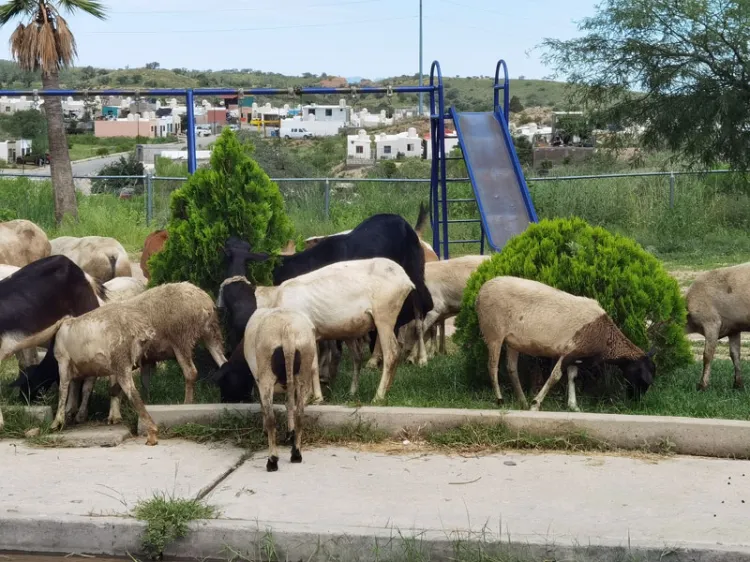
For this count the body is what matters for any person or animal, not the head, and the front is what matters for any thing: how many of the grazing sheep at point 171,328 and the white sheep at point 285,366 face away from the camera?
1

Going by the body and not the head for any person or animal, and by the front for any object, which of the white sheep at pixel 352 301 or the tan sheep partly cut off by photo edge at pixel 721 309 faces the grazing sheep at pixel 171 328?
the white sheep

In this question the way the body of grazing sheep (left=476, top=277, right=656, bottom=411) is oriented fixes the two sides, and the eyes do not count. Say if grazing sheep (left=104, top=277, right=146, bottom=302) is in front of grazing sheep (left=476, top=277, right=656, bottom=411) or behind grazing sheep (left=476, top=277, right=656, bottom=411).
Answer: behind

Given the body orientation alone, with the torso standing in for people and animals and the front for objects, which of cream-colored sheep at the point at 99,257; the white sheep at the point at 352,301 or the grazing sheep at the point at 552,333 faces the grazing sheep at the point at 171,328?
the white sheep

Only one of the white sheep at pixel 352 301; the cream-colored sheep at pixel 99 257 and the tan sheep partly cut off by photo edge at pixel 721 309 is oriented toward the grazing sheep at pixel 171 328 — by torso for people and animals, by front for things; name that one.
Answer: the white sheep

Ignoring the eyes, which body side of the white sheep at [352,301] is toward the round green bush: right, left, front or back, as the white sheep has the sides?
back

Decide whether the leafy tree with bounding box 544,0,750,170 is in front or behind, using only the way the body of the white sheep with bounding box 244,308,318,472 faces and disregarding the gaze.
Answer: in front

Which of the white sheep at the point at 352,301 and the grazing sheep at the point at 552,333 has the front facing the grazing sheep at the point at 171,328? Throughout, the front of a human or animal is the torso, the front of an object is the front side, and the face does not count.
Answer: the white sheep

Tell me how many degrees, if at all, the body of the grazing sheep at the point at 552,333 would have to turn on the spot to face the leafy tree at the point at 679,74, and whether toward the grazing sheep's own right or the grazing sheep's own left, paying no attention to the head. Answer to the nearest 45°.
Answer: approximately 90° to the grazing sheep's own left

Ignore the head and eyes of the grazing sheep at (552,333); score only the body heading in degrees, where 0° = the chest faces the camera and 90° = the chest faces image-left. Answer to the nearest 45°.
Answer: approximately 270°

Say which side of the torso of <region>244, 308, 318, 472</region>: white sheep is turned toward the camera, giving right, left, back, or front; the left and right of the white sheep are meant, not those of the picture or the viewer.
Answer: back

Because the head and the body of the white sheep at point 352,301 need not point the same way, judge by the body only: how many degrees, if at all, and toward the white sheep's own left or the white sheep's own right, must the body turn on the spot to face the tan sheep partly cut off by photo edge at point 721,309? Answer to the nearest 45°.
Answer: approximately 180°

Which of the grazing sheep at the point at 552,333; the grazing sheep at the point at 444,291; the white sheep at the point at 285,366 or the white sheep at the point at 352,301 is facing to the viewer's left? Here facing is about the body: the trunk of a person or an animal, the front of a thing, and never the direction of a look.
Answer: the white sheep at the point at 352,301
